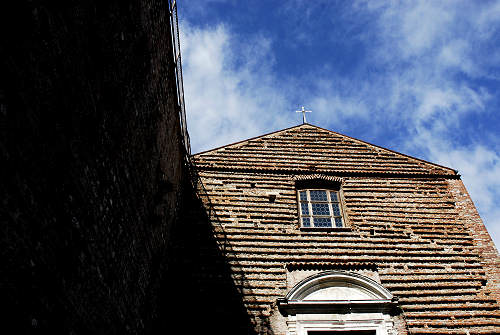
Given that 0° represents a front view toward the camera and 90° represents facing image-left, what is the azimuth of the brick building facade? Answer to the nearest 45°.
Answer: approximately 0°
